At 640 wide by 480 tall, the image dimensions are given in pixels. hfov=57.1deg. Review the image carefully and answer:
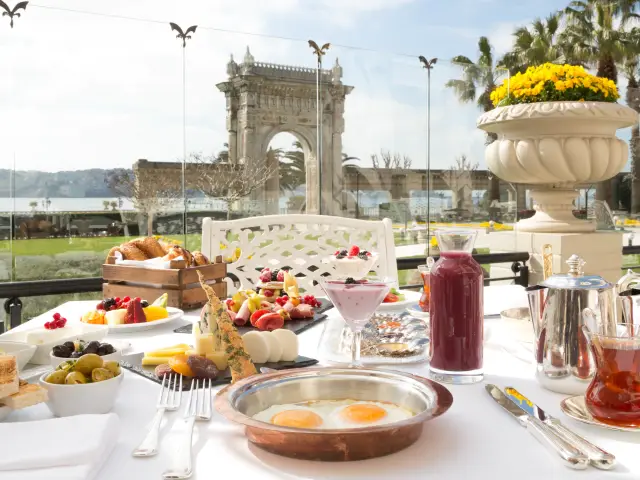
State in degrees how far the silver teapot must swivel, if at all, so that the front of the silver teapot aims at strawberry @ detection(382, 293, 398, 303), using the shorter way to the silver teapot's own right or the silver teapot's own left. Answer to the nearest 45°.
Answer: approximately 45° to the silver teapot's own right

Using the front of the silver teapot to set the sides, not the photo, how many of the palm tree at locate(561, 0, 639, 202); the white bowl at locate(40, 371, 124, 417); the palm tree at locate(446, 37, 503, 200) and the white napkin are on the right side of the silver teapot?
2

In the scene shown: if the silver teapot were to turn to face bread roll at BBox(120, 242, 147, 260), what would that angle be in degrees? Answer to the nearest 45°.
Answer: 0° — it already faces it

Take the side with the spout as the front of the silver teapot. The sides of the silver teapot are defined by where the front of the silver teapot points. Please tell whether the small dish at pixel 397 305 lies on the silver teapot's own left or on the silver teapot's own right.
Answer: on the silver teapot's own right

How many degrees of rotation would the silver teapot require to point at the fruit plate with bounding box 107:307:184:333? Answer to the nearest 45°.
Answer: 0° — it already faces it

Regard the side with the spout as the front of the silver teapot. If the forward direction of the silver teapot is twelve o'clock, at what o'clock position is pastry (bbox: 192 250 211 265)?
The pastry is roughly at 1 o'clock from the silver teapot.

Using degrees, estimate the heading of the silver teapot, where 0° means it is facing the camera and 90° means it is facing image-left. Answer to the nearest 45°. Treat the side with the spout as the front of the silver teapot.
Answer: approximately 90°
